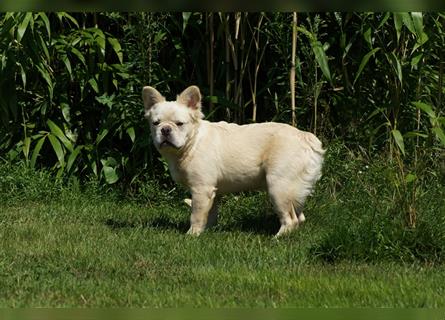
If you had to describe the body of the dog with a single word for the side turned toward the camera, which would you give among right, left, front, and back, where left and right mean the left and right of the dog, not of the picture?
left
